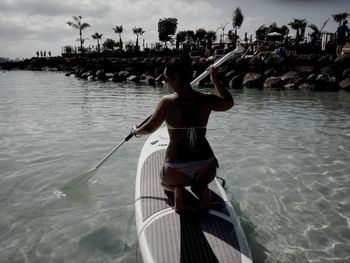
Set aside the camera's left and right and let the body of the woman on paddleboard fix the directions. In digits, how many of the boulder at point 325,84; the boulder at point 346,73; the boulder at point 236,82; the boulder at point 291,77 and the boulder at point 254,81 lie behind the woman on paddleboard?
0

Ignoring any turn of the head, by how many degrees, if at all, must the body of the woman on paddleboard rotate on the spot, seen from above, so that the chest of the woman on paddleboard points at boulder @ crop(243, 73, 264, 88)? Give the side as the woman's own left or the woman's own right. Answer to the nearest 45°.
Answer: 0° — they already face it

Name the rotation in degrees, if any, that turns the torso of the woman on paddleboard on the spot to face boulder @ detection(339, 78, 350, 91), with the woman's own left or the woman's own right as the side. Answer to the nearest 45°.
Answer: approximately 45° to the woman's own right

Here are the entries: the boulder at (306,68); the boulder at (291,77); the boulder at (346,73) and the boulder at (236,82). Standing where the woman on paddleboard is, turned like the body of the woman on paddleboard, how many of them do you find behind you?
0

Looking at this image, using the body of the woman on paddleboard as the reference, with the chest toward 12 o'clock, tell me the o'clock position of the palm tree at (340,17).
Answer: The palm tree is roughly at 1 o'clock from the woman on paddleboard.

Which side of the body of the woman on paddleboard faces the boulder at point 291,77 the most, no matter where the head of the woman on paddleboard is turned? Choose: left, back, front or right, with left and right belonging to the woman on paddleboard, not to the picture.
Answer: front

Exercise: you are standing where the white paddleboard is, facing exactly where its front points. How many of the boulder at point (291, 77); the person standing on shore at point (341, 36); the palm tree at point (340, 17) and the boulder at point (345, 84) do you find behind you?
0

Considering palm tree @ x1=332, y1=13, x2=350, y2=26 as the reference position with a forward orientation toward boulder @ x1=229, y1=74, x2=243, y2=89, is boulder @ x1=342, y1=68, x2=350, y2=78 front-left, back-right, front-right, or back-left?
front-left

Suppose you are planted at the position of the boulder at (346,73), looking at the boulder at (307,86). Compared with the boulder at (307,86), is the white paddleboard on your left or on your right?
left

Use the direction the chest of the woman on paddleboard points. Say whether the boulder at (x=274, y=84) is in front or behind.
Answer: in front

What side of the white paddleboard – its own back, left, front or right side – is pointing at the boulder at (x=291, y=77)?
front

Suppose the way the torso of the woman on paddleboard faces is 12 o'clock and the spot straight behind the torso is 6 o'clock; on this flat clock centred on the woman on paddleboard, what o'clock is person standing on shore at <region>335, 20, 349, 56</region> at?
The person standing on shore is roughly at 1 o'clock from the woman on paddleboard.

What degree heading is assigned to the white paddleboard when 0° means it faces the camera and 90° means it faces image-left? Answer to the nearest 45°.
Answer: approximately 180°

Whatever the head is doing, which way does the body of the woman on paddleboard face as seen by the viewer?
away from the camera
